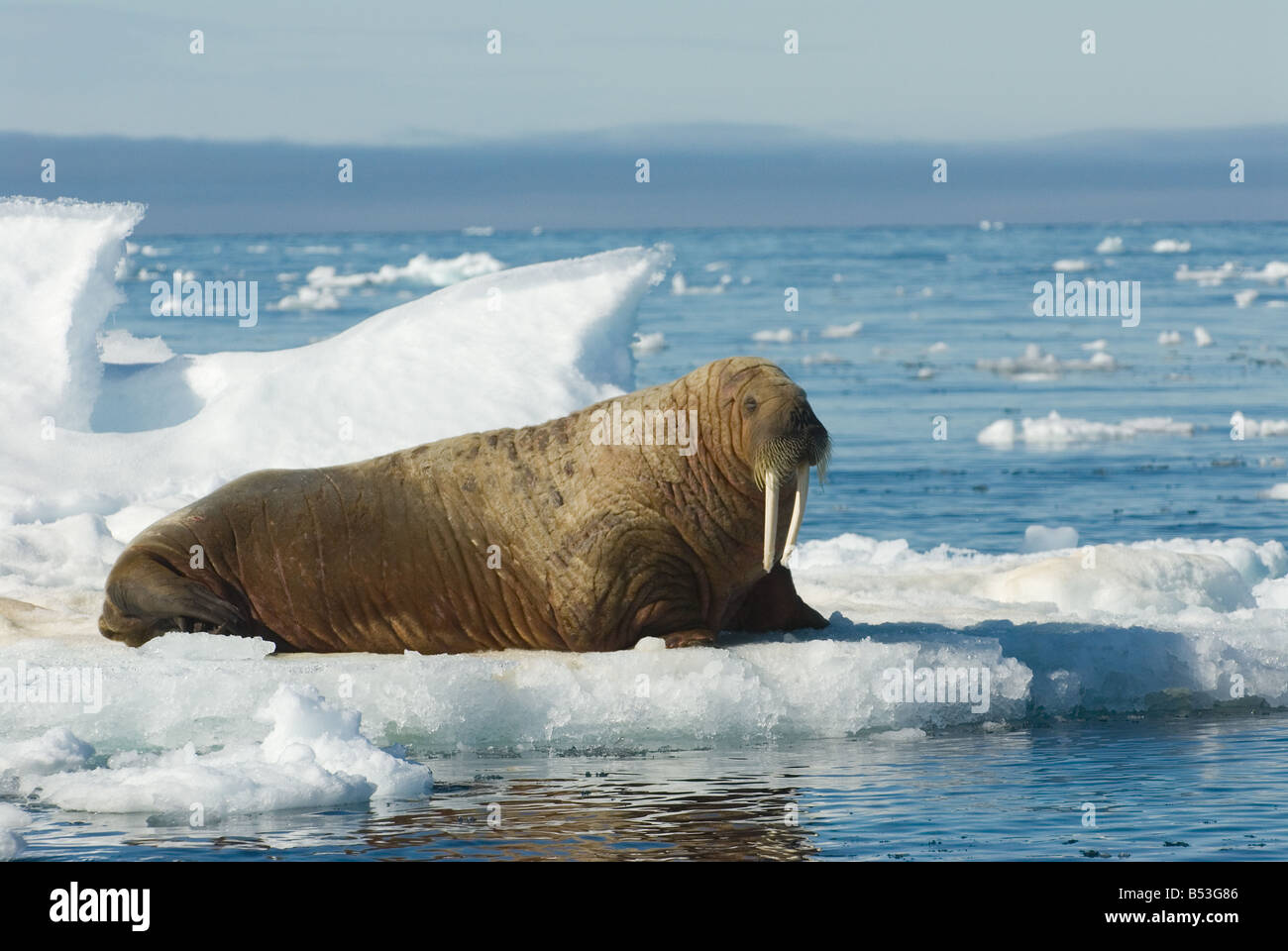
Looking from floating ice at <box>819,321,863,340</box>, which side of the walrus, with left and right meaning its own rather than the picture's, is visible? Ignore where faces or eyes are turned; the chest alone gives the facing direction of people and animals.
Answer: left

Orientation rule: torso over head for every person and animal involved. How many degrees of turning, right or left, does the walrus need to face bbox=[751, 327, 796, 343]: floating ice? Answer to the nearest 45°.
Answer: approximately 90° to its left

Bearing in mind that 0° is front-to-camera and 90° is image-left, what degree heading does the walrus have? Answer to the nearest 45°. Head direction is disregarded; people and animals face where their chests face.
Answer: approximately 270°

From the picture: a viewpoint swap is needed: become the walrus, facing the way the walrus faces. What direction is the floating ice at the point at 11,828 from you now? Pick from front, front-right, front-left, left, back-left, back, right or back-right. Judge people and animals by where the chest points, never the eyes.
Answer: back-right

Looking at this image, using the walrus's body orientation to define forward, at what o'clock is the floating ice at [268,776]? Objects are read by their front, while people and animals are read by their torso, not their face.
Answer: The floating ice is roughly at 4 o'clock from the walrus.

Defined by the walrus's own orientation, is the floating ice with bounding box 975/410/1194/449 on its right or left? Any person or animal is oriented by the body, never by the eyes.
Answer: on its left

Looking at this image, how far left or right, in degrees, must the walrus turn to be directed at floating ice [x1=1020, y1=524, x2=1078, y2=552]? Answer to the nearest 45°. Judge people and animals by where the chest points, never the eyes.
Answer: approximately 45° to its left

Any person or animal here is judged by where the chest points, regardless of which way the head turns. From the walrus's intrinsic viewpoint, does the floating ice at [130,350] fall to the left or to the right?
on its left

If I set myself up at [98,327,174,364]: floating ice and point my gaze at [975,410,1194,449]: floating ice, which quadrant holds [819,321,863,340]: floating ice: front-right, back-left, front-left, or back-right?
front-left

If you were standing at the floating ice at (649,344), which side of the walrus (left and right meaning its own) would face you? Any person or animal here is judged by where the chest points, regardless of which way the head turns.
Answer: left

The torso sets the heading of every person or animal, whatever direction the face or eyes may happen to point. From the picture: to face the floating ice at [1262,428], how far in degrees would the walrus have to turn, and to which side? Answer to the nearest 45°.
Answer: approximately 45° to its left
